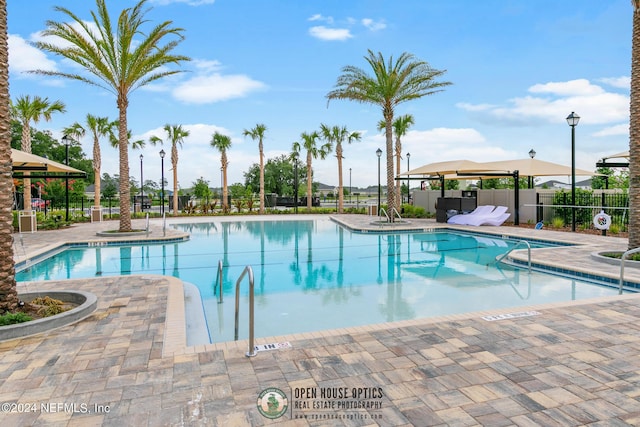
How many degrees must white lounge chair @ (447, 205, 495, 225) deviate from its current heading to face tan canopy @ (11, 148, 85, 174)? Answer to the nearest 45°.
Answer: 0° — it already faces it

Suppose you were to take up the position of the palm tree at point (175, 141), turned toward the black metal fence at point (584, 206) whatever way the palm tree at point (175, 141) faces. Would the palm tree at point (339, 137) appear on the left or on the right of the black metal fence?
left

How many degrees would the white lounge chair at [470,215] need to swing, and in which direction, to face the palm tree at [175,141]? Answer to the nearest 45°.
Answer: approximately 45° to its right

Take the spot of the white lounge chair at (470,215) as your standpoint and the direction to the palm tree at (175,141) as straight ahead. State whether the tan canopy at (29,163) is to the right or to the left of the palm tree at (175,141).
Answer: left

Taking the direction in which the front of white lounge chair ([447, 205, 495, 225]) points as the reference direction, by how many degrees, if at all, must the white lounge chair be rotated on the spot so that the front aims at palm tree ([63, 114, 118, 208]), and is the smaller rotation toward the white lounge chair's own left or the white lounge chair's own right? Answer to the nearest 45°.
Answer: approximately 45° to the white lounge chair's own right

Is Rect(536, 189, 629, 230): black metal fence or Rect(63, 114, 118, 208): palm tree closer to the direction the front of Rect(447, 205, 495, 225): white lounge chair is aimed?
the palm tree

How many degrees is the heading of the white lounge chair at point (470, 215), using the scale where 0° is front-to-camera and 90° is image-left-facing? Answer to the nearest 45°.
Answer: approximately 45°

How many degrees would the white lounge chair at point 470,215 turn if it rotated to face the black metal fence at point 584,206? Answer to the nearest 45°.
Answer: approximately 135° to its left

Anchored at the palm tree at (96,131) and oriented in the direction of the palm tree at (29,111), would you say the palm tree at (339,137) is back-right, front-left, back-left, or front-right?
back-left

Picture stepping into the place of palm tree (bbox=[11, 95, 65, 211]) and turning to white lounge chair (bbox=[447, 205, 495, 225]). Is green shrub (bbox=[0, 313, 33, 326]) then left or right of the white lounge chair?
right

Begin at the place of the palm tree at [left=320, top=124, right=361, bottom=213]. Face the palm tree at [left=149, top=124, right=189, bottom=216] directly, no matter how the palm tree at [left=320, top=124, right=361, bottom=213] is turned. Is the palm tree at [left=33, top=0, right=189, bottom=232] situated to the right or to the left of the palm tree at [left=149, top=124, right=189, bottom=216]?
left
